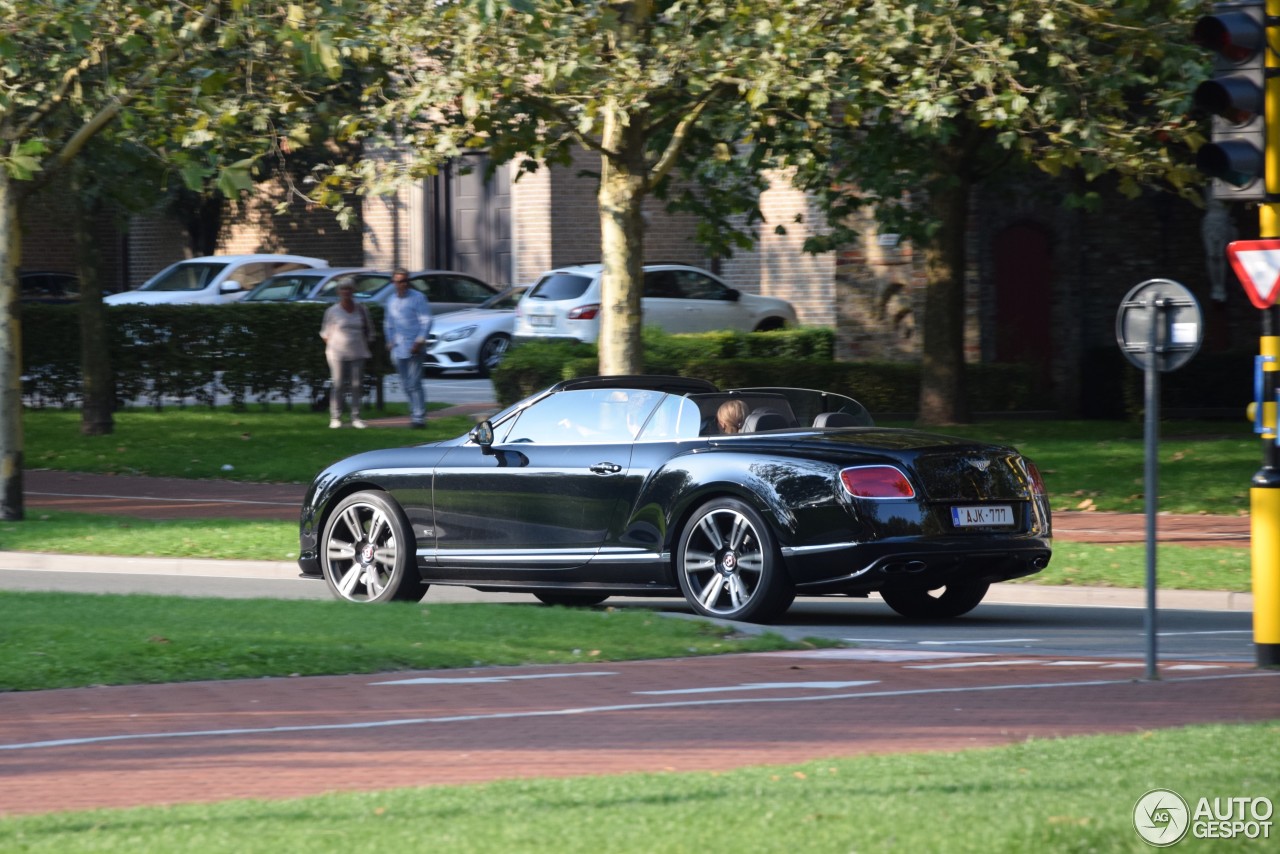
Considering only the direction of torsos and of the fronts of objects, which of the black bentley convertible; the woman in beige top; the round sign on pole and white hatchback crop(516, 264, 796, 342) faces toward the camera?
the woman in beige top

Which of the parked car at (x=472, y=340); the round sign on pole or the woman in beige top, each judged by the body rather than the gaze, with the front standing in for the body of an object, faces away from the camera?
the round sign on pole

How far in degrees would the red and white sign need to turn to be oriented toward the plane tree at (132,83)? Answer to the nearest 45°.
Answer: approximately 135° to its right

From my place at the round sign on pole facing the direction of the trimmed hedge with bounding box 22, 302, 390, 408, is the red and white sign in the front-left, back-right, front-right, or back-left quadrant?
back-right

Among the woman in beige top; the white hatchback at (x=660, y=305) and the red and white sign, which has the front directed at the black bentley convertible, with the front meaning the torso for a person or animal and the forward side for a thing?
the woman in beige top

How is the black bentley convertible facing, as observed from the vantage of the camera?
facing away from the viewer and to the left of the viewer

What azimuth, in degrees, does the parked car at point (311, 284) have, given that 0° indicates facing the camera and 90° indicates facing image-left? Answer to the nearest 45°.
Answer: approximately 45°

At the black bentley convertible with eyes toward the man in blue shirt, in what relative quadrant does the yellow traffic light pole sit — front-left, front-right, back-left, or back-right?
back-right

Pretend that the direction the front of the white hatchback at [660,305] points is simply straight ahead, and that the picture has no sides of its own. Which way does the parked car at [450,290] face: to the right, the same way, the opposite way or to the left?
the opposite way

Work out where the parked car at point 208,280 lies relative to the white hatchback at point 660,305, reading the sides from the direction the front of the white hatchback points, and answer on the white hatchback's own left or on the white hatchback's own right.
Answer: on the white hatchback's own left

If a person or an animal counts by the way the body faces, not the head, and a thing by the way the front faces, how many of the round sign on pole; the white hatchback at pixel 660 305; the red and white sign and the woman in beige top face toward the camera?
2

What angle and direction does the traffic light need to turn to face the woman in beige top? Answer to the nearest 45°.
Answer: approximately 90° to its right

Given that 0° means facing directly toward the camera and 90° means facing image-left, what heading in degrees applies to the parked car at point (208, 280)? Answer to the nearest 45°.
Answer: approximately 45°

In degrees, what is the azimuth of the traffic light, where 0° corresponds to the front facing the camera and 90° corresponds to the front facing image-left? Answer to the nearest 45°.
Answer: approximately 45°

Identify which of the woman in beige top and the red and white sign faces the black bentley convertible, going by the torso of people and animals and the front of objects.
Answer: the woman in beige top

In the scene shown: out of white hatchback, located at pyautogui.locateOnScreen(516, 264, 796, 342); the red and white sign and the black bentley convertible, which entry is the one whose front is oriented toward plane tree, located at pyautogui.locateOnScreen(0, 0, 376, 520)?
the black bentley convertible

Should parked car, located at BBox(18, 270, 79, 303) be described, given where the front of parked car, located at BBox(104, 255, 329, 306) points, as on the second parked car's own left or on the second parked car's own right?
on the second parked car's own right
